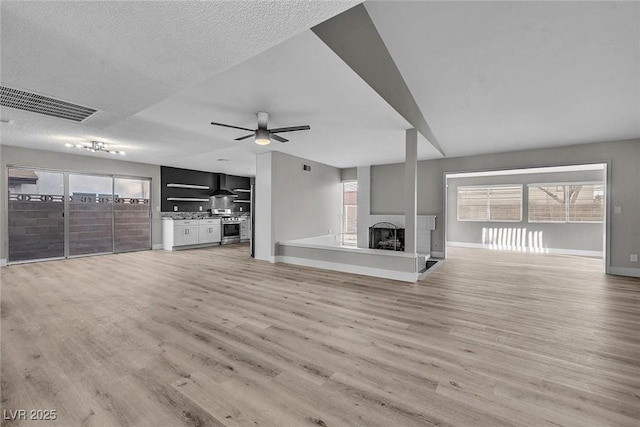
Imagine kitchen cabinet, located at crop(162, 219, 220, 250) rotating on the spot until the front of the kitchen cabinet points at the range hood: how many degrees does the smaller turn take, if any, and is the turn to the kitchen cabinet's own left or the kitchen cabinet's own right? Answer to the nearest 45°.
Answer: approximately 90° to the kitchen cabinet's own left

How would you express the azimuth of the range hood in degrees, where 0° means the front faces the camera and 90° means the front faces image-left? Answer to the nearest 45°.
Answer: approximately 315°

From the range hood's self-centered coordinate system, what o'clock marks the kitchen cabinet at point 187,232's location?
The kitchen cabinet is roughly at 3 o'clock from the range hood.

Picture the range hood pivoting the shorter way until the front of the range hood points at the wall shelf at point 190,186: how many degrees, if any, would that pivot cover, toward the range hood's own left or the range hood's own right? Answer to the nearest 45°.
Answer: approximately 90° to the range hood's own right

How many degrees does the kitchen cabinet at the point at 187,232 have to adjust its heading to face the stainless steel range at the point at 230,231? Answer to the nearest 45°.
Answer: approximately 90° to its left

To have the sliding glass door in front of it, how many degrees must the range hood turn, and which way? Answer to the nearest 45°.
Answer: approximately 90° to its right

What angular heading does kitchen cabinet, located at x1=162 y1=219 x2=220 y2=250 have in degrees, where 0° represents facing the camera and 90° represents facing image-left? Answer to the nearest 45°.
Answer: approximately 315°
